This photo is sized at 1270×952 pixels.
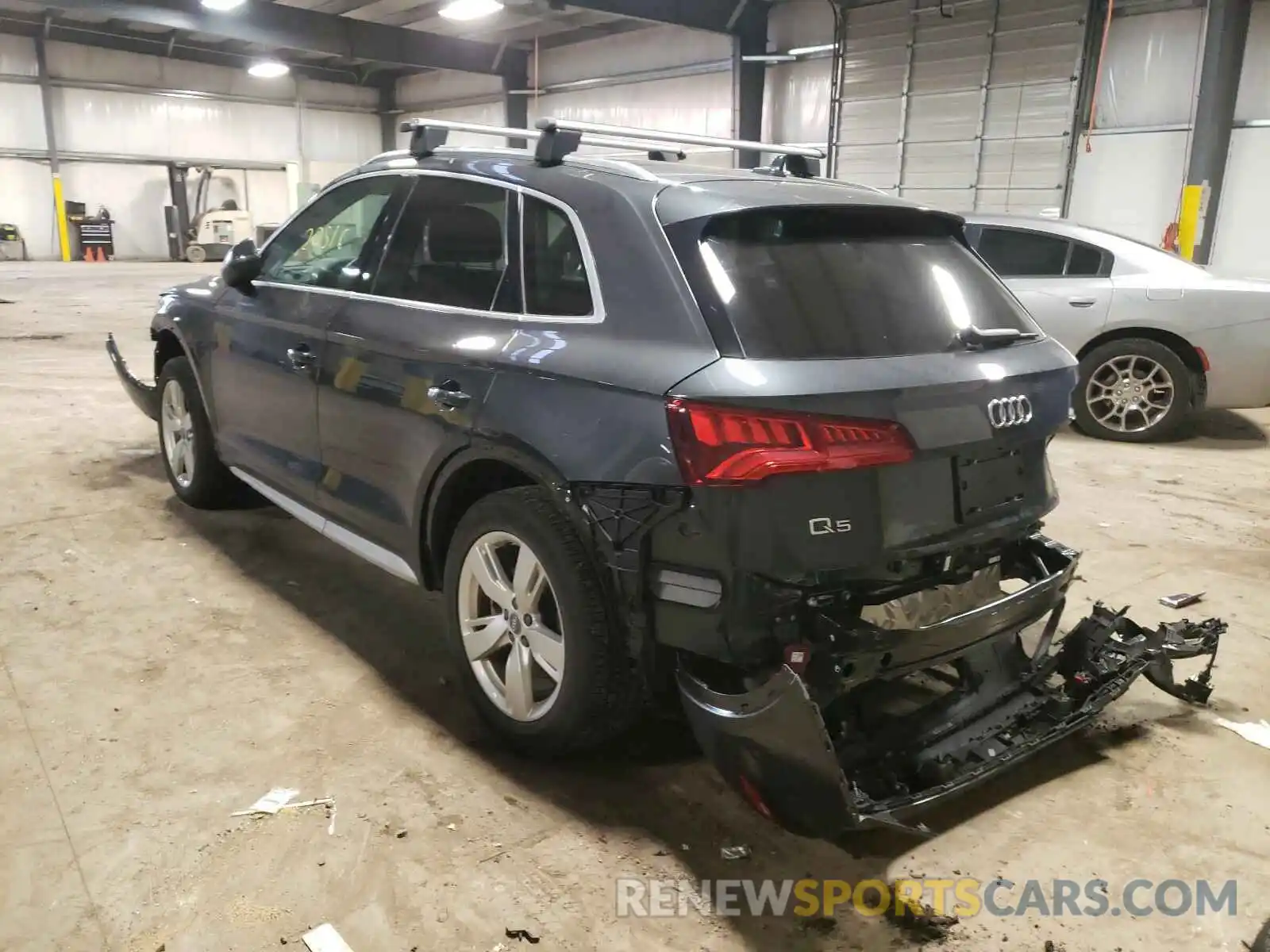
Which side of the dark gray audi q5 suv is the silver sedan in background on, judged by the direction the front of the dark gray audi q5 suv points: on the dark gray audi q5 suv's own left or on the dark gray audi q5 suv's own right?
on the dark gray audi q5 suv's own right

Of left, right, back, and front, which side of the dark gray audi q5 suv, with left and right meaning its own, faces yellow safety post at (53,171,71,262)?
front

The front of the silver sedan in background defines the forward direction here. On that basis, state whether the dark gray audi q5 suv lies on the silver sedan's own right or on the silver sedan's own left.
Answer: on the silver sedan's own left

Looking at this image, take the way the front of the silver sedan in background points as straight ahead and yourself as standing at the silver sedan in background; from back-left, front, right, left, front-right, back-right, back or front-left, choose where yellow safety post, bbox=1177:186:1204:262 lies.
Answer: right

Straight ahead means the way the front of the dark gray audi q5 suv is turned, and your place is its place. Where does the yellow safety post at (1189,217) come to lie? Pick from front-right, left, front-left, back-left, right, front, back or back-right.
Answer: right

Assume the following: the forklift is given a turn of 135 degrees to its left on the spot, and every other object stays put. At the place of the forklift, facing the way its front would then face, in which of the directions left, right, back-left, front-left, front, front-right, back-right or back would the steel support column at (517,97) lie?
front

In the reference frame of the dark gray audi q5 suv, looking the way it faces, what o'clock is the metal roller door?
The metal roller door is roughly at 2 o'clock from the dark gray audi q5 suv.

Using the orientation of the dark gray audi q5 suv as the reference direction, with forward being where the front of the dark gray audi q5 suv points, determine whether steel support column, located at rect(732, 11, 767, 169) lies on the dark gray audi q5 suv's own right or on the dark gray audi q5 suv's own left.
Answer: on the dark gray audi q5 suv's own right

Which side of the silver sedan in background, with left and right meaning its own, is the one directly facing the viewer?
left

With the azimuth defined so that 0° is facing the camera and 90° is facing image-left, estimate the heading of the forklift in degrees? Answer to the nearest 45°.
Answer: approximately 90°

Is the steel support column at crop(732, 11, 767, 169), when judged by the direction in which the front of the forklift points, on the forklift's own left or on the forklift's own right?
on the forklift's own left

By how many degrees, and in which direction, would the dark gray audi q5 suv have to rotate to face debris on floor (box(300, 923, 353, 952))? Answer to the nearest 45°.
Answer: approximately 90° to its left

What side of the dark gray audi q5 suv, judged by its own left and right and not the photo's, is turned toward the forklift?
front
